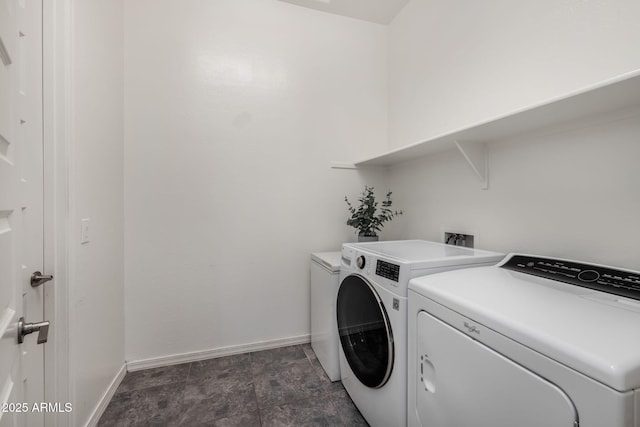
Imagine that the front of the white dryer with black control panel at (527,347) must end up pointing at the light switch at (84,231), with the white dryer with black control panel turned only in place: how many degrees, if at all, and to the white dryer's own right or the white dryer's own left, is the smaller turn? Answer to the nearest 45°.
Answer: approximately 45° to the white dryer's own right

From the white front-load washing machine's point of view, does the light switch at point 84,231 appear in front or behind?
in front

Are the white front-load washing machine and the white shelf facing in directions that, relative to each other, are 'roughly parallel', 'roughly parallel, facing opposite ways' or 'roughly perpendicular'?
roughly parallel

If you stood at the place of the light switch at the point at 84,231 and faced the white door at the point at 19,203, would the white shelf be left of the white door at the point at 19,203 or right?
left

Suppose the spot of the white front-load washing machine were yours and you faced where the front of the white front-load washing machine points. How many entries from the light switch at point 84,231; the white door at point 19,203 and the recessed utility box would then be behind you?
1

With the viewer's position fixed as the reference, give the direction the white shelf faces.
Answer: facing the viewer and to the left of the viewer

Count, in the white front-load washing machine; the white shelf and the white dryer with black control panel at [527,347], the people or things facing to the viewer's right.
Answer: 0

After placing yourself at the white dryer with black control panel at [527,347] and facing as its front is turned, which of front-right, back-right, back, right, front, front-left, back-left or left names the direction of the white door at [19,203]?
front

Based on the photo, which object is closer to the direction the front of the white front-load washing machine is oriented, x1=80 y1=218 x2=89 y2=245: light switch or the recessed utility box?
the light switch

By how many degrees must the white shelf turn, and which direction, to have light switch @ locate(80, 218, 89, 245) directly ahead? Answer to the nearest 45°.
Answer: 0° — it already faces it

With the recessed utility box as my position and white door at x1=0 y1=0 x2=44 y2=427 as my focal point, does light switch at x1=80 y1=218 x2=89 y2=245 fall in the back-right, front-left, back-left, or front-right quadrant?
front-right

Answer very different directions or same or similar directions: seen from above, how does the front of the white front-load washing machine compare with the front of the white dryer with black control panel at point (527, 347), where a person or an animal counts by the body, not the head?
same or similar directions

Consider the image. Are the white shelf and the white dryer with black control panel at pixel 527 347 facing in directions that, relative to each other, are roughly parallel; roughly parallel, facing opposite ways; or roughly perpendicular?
roughly parallel
